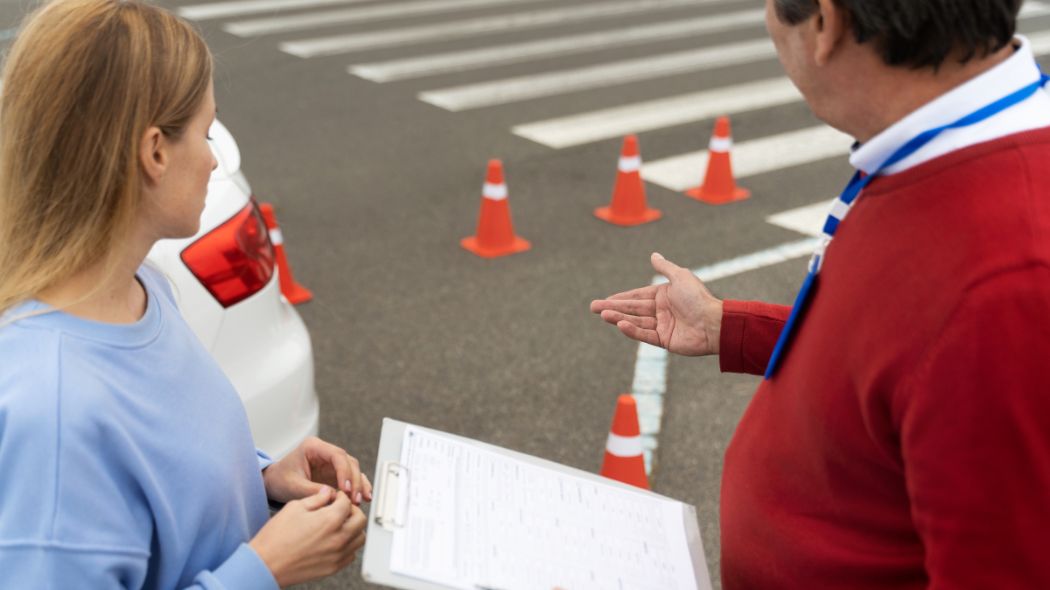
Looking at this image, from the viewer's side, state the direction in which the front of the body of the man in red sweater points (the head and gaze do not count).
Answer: to the viewer's left

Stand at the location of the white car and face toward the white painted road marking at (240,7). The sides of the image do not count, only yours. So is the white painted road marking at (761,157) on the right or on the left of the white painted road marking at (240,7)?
right

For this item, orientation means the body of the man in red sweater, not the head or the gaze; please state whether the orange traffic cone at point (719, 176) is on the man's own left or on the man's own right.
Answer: on the man's own right

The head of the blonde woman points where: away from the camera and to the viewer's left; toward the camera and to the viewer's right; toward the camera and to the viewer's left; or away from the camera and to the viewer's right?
away from the camera and to the viewer's right

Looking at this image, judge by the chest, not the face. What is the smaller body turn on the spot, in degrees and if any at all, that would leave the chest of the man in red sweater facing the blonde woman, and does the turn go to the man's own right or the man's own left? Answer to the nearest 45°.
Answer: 0° — they already face them

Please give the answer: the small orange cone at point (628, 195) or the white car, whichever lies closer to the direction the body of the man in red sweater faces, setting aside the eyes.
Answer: the white car

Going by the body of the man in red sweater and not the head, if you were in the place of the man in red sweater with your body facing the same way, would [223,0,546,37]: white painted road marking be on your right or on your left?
on your right

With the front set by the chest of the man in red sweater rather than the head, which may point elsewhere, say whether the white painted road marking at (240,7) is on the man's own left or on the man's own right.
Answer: on the man's own right

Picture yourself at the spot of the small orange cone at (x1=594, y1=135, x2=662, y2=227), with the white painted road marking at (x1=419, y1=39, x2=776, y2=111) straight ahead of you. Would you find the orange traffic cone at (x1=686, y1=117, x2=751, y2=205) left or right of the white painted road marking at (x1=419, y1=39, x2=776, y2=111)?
right

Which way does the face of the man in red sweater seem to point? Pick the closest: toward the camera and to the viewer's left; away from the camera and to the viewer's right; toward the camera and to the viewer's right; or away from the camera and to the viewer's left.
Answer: away from the camera and to the viewer's left
